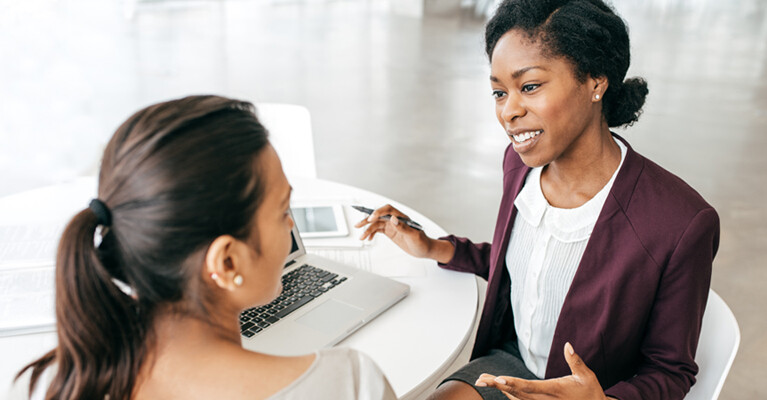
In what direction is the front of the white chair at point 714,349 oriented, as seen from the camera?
facing the viewer and to the left of the viewer

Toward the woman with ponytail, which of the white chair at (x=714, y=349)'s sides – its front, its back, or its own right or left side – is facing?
front

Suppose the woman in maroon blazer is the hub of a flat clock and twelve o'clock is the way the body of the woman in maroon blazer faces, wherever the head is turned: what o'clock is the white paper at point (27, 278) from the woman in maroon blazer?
The white paper is roughly at 1 o'clock from the woman in maroon blazer.

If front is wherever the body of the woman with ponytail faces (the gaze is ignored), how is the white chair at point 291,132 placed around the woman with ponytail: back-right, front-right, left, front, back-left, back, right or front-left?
front-left

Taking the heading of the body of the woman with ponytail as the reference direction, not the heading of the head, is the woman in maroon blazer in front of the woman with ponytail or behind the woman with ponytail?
in front

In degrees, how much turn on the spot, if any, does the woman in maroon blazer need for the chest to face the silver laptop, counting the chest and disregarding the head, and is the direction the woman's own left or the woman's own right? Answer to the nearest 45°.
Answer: approximately 45° to the woman's own right

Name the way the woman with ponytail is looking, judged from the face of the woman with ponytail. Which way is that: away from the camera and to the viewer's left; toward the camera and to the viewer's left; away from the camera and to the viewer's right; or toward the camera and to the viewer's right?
away from the camera and to the viewer's right

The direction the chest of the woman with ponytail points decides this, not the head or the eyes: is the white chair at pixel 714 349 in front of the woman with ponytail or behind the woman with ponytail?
in front

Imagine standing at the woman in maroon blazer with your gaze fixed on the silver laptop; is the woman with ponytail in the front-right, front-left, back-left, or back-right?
front-left

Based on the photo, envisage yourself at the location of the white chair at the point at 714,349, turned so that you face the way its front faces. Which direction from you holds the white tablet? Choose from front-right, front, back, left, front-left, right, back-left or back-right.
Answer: front-right

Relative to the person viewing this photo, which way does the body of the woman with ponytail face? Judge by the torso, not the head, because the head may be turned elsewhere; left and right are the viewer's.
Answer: facing away from the viewer and to the right of the viewer

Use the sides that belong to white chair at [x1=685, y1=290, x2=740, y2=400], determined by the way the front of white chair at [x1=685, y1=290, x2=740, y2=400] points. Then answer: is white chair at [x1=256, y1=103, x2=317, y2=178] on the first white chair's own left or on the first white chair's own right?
on the first white chair's own right

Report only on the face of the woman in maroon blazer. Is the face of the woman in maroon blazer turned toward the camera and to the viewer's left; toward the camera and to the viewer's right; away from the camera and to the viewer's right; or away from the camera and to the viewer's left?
toward the camera and to the viewer's left
